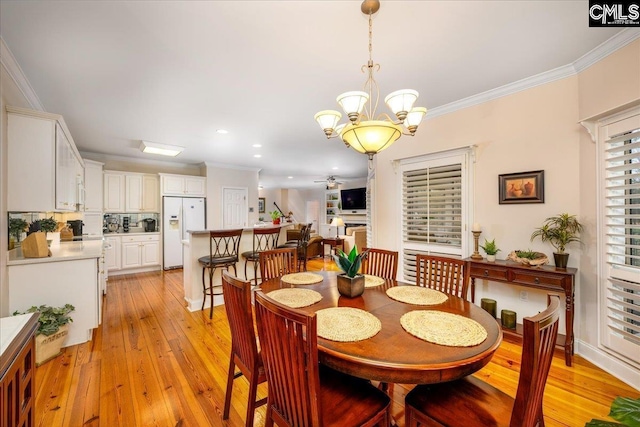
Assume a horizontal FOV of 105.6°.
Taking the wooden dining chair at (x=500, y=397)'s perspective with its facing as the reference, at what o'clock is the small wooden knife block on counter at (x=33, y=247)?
The small wooden knife block on counter is roughly at 10 o'clock from the wooden dining chair.

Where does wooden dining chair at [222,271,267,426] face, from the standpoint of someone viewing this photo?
facing away from the viewer and to the right of the viewer

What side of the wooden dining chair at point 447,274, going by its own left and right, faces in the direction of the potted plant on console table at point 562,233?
back

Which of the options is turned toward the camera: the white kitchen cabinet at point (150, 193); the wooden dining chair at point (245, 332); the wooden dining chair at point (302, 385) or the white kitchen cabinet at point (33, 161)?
the white kitchen cabinet at point (150, 193)

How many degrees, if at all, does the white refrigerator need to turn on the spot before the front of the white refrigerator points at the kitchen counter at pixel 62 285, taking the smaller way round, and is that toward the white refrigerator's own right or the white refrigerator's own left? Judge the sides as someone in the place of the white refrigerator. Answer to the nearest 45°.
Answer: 0° — it already faces it

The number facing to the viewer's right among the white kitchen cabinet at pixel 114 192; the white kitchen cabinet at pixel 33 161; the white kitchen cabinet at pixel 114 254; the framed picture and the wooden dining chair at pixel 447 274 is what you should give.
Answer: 1

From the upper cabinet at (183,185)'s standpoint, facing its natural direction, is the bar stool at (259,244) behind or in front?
in front

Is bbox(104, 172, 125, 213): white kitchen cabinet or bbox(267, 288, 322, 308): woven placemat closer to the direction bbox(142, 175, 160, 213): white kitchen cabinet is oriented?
the woven placemat

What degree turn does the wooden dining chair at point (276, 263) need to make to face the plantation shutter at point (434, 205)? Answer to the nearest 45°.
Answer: approximately 45° to its left

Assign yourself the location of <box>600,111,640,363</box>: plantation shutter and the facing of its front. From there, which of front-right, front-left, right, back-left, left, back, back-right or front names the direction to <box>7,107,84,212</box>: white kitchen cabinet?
front

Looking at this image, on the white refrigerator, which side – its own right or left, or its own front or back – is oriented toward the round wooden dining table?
front

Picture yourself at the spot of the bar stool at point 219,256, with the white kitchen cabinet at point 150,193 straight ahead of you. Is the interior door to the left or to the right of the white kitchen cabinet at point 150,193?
right

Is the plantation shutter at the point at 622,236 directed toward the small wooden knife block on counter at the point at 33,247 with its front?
yes

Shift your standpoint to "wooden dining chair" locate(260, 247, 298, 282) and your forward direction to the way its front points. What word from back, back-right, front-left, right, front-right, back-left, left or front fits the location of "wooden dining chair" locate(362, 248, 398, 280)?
front-left

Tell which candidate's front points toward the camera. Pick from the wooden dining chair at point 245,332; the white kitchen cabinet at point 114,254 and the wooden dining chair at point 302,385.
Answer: the white kitchen cabinet

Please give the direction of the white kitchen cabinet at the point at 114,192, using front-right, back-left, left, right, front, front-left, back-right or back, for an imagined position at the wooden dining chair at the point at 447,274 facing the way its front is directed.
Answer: front-right

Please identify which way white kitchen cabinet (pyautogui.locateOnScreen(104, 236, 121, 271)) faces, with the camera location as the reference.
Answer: facing the viewer

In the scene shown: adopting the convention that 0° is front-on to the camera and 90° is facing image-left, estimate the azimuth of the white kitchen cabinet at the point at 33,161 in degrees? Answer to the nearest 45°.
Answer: approximately 270°

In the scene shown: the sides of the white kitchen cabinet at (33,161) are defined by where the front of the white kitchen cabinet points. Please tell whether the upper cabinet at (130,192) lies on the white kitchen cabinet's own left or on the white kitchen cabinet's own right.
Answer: on the white kitchen cabinet's own left

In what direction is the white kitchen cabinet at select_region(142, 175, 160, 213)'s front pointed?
toward the camera
